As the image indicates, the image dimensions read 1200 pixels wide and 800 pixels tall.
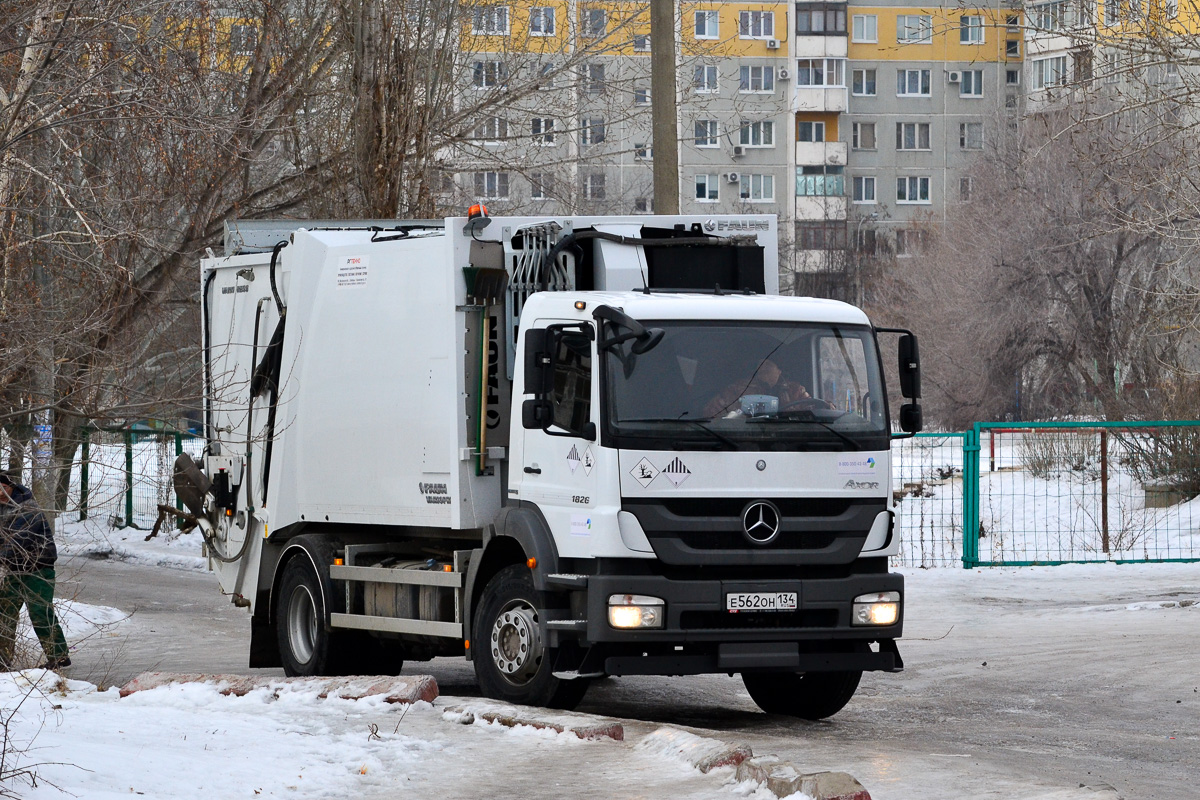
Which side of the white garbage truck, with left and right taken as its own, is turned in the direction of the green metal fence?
left

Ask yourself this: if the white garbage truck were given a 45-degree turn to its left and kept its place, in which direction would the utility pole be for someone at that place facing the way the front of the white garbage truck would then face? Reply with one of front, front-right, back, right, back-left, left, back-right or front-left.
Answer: left

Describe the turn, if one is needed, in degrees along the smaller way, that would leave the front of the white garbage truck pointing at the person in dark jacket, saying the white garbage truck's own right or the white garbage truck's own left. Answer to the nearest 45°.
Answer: approximately 135° to the white garbage truck's own right

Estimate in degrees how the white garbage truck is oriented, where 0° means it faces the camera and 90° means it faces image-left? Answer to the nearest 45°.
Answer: approximately 315°
